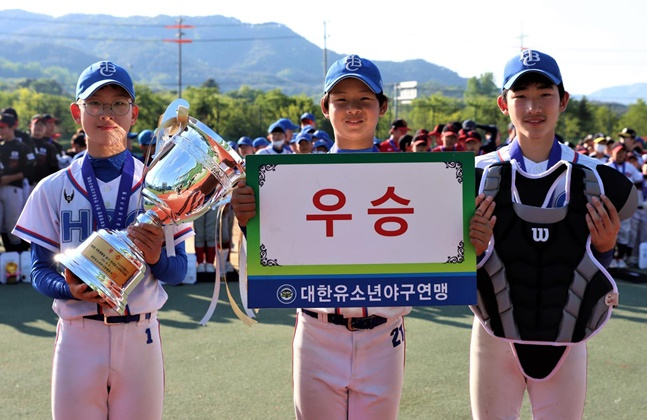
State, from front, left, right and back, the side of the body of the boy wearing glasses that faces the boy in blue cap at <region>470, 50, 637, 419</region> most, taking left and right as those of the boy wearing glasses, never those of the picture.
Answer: left

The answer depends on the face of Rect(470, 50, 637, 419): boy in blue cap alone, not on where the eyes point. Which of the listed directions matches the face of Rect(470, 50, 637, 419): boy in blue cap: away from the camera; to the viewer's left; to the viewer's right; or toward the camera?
toward the camera

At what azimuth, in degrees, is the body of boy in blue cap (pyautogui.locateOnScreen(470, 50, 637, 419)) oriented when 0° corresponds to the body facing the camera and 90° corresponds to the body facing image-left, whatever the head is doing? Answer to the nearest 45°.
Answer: approximately 0°

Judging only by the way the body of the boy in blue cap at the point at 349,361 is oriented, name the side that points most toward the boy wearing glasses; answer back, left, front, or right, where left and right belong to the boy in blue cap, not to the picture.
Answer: right

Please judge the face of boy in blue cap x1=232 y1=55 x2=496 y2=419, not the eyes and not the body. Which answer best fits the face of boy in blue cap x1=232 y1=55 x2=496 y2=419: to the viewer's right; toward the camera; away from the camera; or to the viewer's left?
toward the camera

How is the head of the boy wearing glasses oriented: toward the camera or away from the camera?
toward the camera

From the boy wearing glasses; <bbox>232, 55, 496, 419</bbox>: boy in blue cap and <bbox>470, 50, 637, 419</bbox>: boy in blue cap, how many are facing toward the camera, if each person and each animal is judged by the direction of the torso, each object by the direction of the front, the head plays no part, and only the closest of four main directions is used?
3

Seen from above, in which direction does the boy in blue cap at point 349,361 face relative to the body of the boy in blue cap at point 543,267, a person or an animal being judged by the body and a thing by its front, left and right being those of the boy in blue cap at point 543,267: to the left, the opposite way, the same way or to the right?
the same way

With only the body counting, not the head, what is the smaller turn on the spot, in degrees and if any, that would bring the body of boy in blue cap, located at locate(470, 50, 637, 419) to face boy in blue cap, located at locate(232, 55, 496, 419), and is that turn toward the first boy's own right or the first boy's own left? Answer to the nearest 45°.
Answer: approximately 90° to the first boy's own right

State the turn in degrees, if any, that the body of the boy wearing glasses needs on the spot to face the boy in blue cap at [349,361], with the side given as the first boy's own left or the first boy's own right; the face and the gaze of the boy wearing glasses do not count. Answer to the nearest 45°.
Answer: approximately 90° to the first boy's own left

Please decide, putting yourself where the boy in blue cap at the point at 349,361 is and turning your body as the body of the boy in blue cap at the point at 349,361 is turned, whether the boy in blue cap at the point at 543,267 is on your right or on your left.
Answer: on your left

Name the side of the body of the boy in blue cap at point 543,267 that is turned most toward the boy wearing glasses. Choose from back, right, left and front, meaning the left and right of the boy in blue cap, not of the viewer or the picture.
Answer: right

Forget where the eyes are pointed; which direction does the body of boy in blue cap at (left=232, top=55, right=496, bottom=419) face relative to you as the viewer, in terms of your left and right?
facing the viewer
